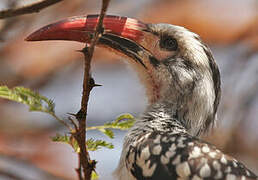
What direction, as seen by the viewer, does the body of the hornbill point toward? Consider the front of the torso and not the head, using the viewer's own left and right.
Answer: facing to the left of the viewer
